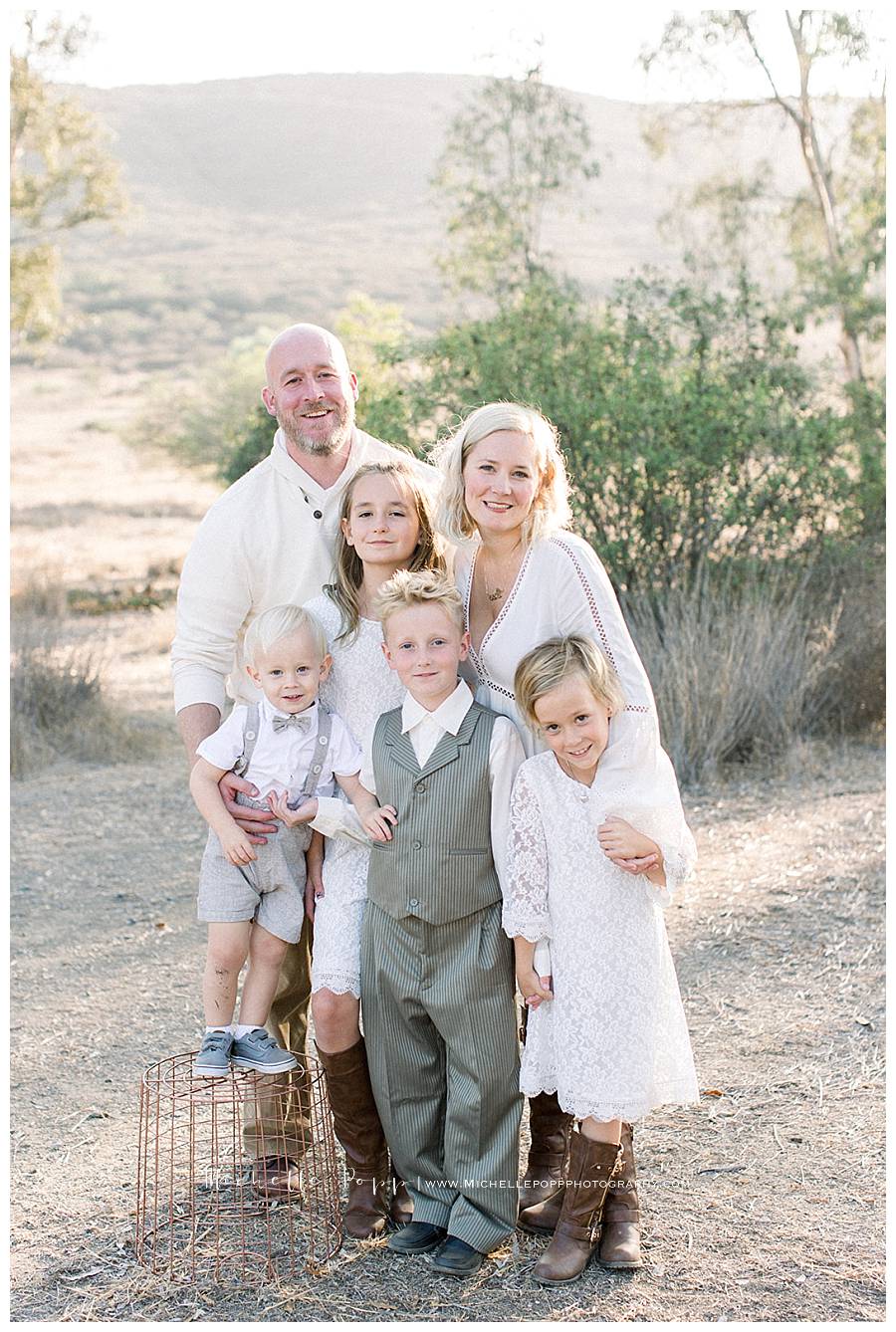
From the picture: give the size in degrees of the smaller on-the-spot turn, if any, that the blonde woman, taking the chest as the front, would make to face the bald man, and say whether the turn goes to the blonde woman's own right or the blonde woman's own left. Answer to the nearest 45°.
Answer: approximately 90° to the blonde woman's own right

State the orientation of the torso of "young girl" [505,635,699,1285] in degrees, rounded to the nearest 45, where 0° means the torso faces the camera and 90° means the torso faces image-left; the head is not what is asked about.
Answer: approximately 0°

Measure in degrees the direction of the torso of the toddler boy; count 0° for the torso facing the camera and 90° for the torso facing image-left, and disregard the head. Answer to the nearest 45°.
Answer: approximately 0°
